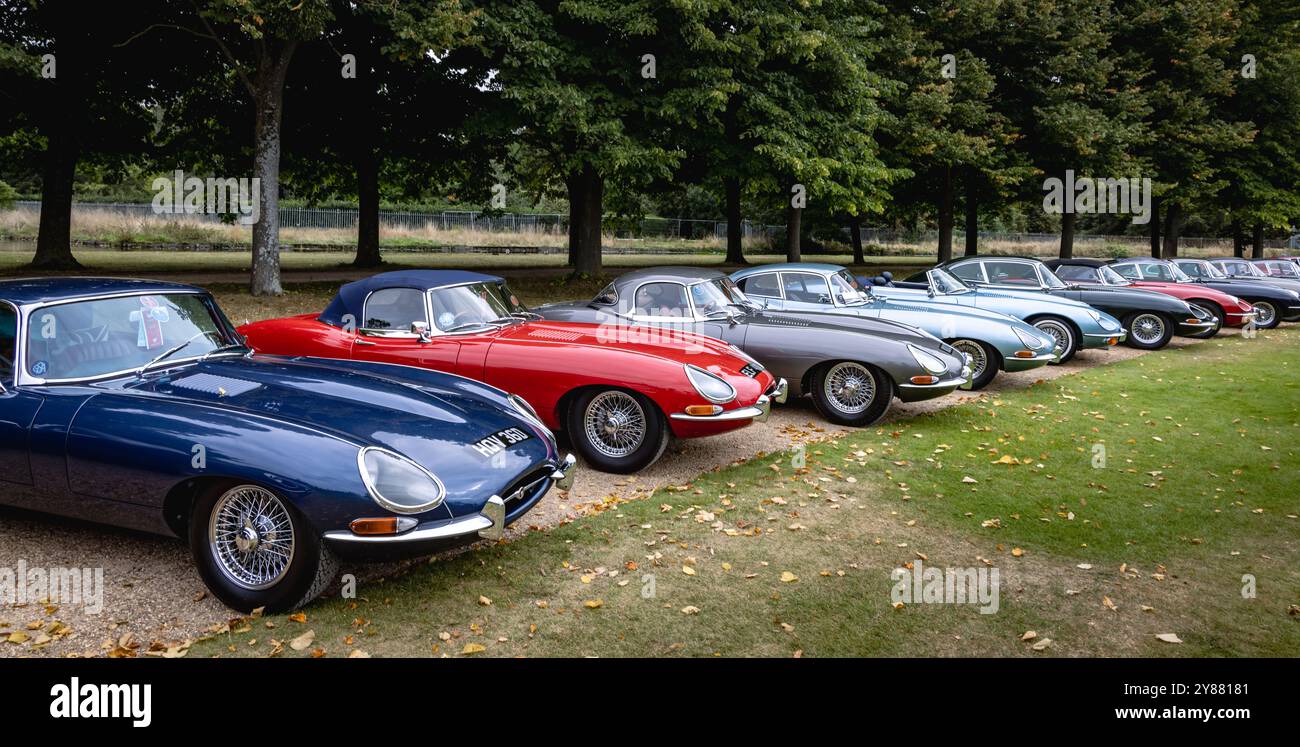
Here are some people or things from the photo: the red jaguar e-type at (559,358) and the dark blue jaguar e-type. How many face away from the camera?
0

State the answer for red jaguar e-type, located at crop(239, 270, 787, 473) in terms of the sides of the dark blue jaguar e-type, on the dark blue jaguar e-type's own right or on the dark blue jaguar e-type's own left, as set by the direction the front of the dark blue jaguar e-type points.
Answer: on the dark blue jaguar e-type's own left

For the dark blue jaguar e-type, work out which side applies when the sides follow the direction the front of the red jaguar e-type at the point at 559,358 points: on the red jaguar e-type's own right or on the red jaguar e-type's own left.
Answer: on the red jaguar e-type's own right

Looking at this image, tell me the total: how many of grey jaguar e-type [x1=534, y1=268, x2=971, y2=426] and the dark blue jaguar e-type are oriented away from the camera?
0

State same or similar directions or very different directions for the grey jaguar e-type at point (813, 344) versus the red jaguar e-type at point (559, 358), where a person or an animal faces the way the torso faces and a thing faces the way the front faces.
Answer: same or similar directions

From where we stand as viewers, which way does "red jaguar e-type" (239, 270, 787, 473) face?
facing the viewer and to the right of the viewer

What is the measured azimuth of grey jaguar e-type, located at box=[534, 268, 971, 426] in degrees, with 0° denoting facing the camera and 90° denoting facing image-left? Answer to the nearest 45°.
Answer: approximately 315°

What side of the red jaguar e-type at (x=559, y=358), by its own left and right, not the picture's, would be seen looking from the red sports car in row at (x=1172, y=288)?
left

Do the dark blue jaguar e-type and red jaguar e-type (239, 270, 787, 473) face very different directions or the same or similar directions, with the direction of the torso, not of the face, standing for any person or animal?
same or similar directions

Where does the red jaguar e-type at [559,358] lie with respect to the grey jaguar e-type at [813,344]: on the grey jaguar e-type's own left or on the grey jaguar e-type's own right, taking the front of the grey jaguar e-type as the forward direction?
on the grey jaguar e-type's own right
